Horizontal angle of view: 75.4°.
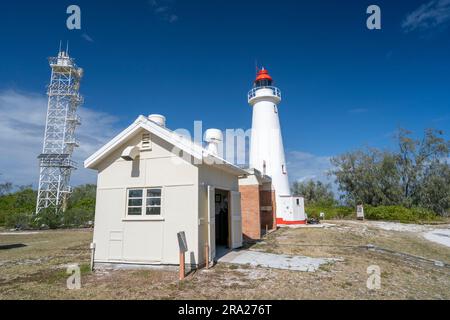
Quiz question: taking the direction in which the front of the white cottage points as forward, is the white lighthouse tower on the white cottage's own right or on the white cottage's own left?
on the white cottage's own left

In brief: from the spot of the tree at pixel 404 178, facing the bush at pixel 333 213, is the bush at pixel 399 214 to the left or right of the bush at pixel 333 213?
left

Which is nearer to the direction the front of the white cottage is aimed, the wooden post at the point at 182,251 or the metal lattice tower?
the wooden post

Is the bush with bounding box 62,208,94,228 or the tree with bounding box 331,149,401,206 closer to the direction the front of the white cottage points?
the tree

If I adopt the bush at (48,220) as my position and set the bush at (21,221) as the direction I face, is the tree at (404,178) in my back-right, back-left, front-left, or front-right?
back-right

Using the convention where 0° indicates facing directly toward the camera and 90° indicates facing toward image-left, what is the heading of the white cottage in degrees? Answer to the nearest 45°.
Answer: approximately 270°

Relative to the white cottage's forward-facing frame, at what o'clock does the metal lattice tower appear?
The metal lattice tower is roughly at 8 o'clock from the white cottage.
